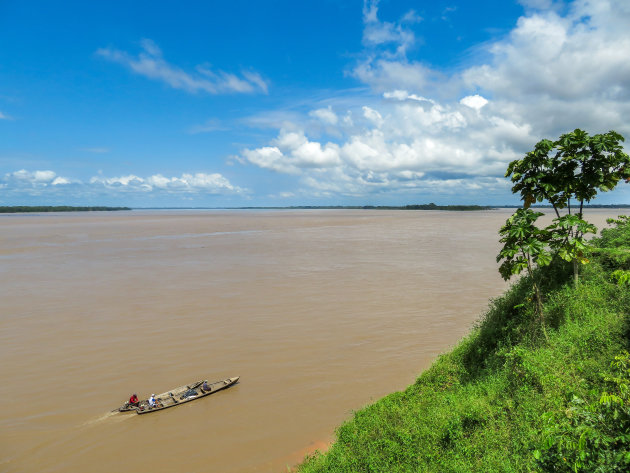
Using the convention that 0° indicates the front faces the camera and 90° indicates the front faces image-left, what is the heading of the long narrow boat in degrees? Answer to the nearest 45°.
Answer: approximately 225°
